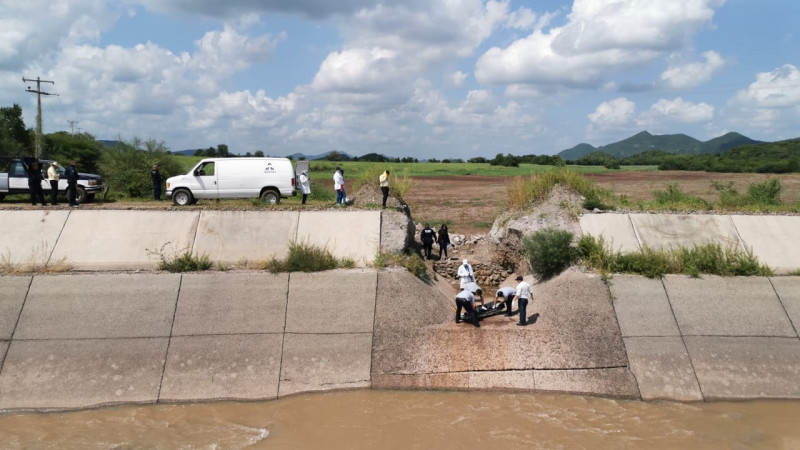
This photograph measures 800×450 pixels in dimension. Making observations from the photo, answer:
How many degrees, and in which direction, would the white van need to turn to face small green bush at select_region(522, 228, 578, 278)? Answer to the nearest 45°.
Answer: approximately 135° to its left

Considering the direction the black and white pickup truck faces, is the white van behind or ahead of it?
ahead

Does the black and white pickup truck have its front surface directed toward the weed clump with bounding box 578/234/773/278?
yes

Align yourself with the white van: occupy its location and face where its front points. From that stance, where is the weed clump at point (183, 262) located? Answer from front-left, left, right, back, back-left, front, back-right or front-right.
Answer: left

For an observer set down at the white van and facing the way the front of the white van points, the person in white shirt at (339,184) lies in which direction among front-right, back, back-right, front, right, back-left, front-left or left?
back-left

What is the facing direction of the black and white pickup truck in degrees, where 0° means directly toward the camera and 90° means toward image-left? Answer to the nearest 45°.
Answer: approximately 315°

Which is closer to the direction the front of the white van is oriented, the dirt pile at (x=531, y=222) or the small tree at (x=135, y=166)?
the small tree

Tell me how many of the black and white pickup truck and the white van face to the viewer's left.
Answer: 1

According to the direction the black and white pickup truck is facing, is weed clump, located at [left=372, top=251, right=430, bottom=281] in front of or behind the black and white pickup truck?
in front

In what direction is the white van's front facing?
to the viewer's left

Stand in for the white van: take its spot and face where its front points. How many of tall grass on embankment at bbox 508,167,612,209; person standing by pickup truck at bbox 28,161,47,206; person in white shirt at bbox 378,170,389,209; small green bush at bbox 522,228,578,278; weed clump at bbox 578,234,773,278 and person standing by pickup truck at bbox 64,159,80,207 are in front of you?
2

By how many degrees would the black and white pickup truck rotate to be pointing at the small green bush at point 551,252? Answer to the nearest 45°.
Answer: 0° — it already faces it

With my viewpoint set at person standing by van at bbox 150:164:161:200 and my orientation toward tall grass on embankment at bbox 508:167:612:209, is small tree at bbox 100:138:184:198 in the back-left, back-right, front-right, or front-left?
back-left
